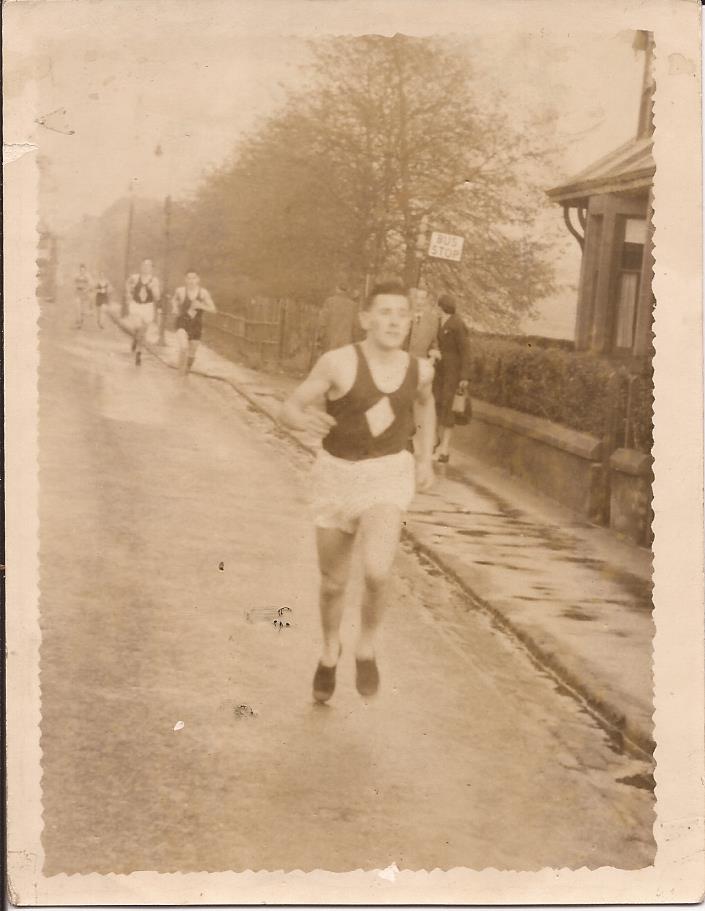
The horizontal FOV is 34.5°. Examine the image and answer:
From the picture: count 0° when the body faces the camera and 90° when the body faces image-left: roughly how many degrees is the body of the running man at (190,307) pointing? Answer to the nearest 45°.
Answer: approximately 0°

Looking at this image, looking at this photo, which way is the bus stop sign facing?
toward the camera

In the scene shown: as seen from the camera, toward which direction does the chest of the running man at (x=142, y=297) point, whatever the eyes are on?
toward the camera

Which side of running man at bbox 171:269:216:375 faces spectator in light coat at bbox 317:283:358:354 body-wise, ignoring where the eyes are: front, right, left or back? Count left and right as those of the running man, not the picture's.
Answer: front
